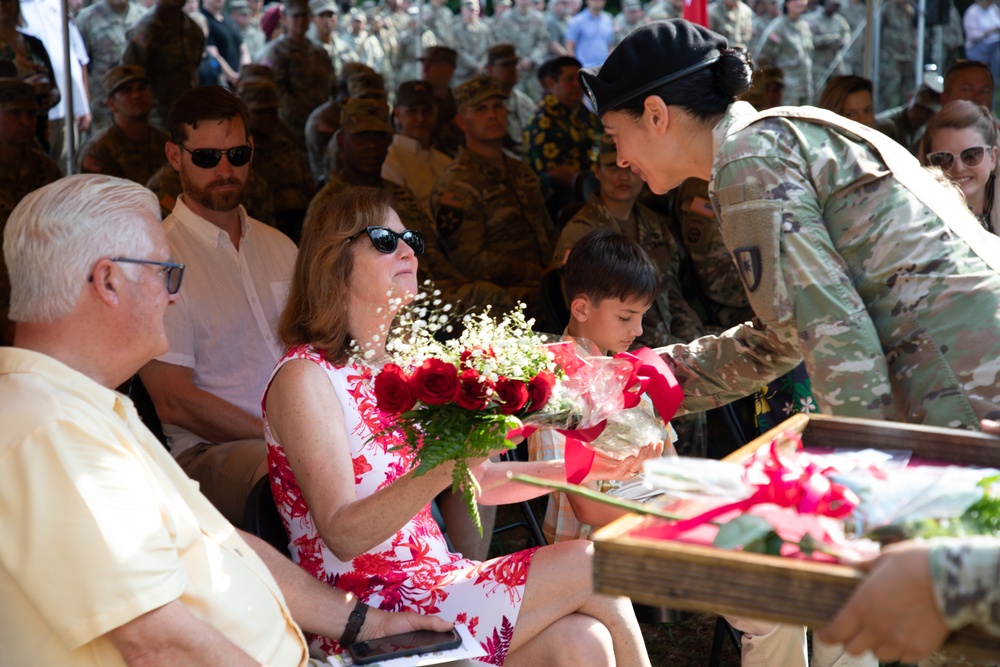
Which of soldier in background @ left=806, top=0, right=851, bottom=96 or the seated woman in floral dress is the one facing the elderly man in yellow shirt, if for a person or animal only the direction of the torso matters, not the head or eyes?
the soldier in background

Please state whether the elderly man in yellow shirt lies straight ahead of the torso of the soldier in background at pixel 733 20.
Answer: yes

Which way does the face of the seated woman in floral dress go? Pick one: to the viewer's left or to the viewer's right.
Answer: to the viewer's right

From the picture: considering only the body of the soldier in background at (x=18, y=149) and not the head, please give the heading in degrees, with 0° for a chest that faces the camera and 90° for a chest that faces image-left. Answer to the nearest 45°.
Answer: approximately 315°

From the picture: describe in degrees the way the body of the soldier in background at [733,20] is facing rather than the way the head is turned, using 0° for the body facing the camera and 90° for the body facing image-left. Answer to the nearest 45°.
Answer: approximately 0°

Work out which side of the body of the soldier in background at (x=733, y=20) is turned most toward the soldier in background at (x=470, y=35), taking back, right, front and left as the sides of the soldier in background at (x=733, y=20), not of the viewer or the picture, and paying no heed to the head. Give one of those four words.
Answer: right

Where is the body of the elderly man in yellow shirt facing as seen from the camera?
to the viewer's right

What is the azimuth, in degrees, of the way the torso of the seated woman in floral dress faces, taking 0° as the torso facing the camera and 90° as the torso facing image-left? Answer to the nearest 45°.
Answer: approximately 270°

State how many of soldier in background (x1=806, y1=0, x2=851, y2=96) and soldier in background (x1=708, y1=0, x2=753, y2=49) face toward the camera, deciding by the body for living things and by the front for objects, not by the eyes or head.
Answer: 2

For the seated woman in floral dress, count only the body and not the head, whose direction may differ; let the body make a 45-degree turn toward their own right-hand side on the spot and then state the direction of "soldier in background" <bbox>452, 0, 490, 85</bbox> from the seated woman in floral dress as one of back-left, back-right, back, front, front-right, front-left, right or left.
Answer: back-left

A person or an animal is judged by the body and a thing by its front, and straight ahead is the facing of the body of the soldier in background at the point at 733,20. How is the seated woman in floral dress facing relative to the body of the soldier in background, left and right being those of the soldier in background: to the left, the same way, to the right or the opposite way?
to the left
